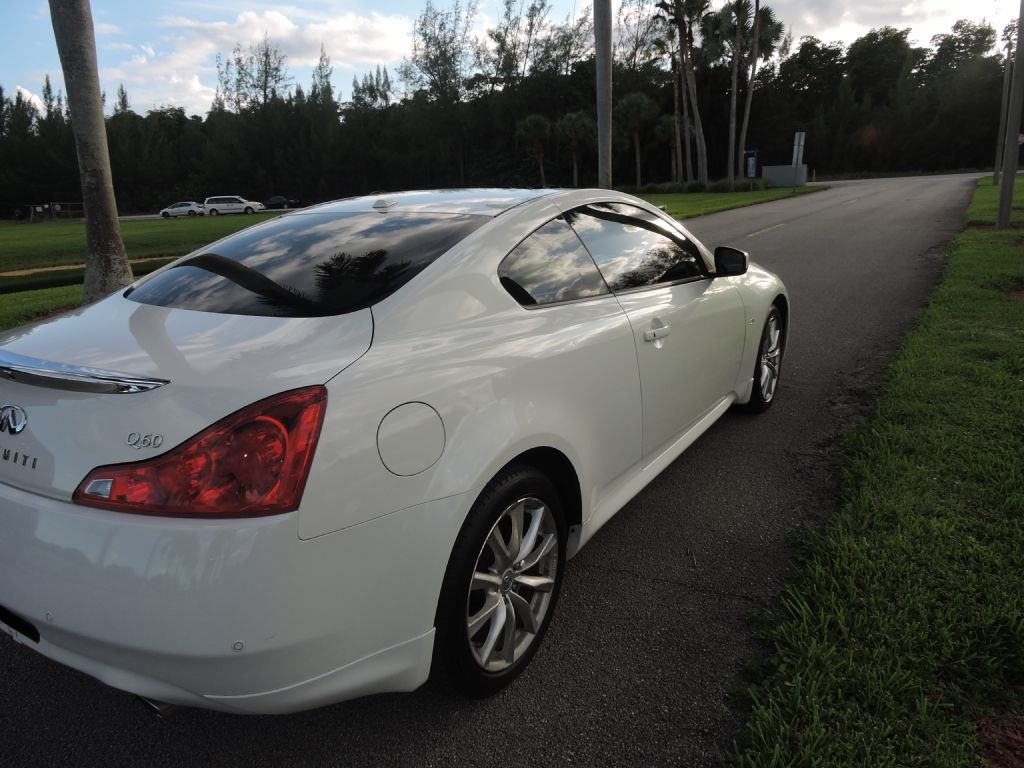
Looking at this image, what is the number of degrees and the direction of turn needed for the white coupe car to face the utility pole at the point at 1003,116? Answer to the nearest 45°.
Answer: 0° — it already faces it

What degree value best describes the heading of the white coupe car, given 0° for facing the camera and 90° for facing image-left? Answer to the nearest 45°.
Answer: approximately 225°

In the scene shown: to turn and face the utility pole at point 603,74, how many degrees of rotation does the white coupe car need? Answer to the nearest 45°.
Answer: approximately 45° to its left
